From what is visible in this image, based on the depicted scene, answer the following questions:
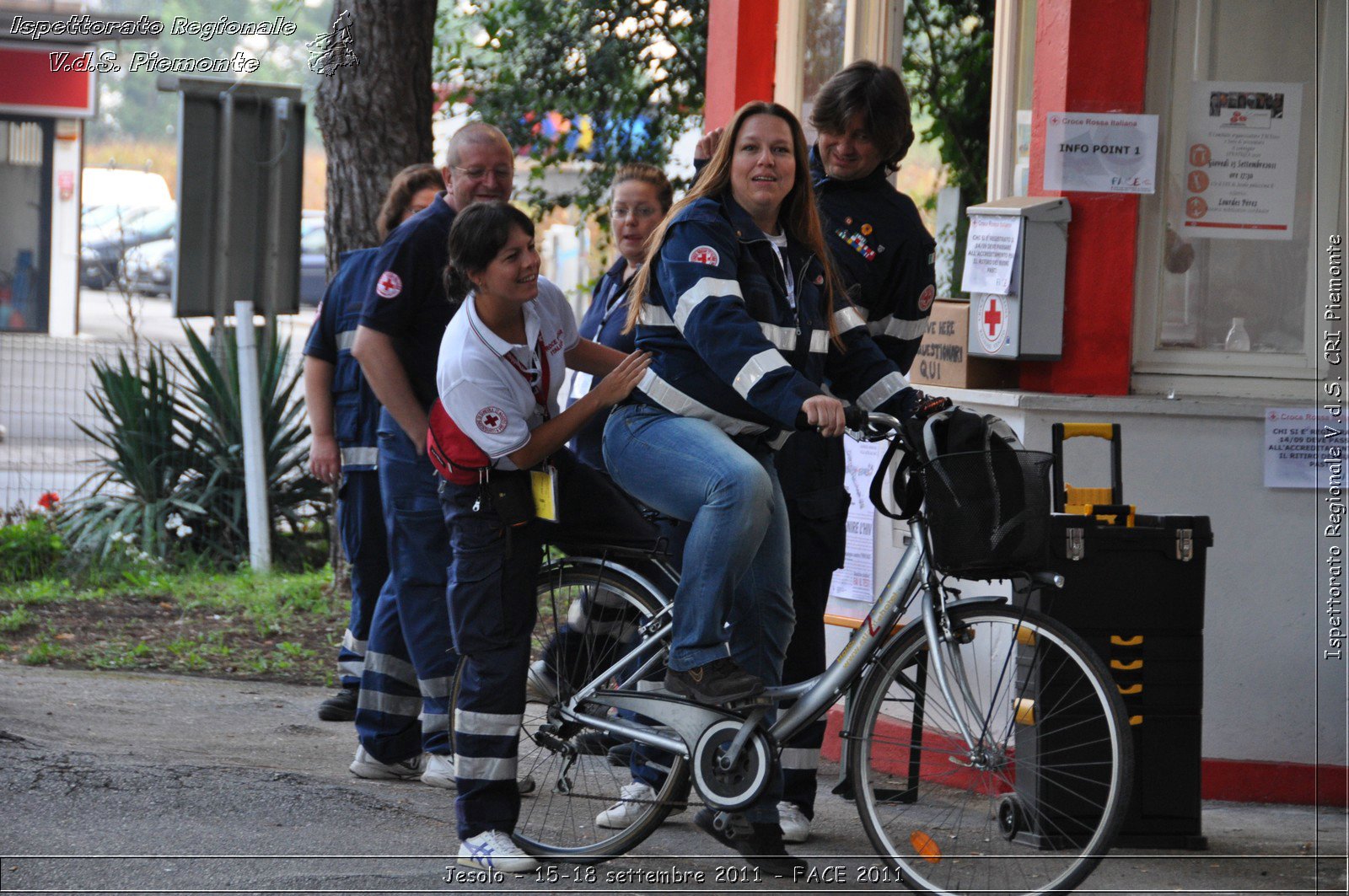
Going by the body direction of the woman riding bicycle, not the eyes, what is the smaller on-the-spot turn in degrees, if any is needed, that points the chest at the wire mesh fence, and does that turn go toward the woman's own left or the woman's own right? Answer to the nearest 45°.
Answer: approximately 180°

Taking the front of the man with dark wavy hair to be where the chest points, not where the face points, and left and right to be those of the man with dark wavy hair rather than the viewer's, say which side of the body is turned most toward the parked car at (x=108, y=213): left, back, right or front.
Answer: right

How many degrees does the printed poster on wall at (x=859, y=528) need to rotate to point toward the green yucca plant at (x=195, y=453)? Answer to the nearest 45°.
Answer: approximately 135° to its right

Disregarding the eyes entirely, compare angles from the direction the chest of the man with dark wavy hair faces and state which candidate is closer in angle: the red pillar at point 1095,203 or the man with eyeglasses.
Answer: the man with eyeglasses

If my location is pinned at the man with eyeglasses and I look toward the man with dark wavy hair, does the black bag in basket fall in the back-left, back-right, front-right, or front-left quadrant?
front-right

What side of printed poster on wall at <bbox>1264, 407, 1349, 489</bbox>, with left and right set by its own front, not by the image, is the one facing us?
front

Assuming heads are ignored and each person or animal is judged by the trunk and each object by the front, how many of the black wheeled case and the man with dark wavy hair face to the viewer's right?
0

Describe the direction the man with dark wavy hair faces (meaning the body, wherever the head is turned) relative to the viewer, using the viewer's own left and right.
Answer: facing the viewer and to the left of the viewer

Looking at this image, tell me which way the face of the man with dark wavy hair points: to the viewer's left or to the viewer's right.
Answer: to the viewer's left

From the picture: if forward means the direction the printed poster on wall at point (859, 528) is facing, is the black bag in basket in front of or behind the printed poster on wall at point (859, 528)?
in front

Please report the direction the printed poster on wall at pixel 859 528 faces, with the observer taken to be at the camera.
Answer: facing the viewer

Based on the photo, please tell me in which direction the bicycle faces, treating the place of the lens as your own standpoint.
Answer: facing the viewer and to the right of the viewer

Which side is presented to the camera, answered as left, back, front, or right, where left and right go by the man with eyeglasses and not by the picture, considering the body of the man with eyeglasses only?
right

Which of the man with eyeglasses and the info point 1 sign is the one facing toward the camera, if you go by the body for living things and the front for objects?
the info point 1 sign

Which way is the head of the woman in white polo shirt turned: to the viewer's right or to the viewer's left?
to the viewer's right
